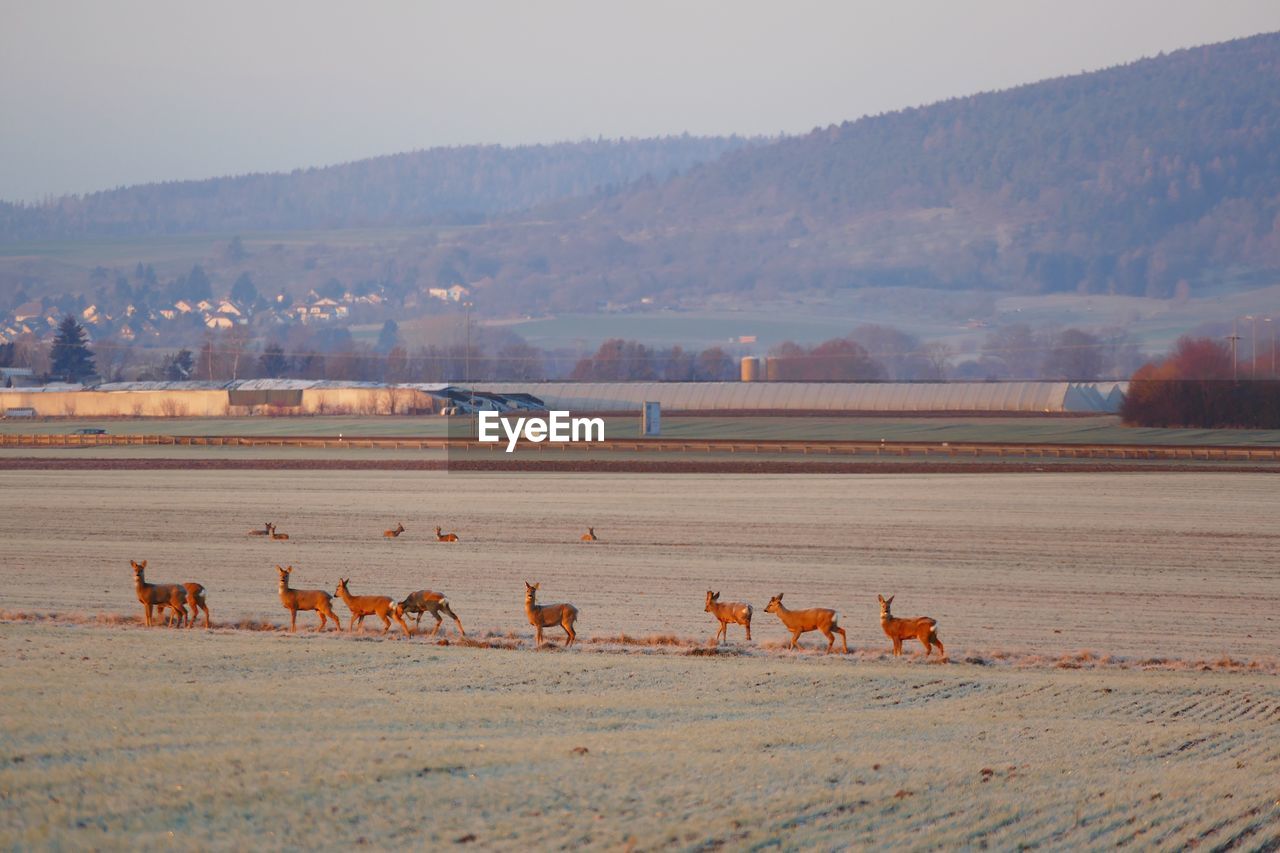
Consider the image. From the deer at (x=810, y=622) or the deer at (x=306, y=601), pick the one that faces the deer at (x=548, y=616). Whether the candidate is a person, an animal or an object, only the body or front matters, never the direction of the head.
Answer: the deer at (x=810, y=622)

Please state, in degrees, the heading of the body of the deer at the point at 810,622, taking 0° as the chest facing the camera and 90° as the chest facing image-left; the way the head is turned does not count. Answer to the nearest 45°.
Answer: approximately 90°

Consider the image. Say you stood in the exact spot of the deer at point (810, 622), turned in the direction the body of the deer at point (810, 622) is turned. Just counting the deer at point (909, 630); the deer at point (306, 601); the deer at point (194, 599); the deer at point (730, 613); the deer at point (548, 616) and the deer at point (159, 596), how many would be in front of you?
5

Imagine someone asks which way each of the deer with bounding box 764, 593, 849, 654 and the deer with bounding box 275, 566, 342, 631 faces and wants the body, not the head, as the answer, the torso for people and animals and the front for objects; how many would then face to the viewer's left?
2

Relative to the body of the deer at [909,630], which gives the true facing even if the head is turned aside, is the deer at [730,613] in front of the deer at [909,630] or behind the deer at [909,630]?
in front

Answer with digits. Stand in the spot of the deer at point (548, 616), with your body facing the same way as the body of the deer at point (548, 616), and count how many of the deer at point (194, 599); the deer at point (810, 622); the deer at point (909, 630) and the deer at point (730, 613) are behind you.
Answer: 3

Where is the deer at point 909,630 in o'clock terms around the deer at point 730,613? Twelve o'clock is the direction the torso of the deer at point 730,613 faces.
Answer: the deer at point 909,630 is roughly at 7 o'clock from the deer at point 730,613.

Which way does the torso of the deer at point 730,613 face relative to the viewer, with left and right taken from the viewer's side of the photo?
facing to the left of the viewer

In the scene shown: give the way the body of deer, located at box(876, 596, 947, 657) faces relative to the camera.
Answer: to the viewer's left

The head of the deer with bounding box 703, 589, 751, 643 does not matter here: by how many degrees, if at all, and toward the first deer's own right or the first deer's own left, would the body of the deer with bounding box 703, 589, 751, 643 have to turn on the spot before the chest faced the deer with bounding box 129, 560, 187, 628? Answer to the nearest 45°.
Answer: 0° — it already faces it

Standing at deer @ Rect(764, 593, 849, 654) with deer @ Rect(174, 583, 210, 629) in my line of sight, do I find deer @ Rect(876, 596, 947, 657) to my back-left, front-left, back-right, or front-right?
back-left

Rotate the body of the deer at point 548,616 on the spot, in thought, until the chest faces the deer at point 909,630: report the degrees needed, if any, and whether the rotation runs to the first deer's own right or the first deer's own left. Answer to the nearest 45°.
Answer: approximately 180°

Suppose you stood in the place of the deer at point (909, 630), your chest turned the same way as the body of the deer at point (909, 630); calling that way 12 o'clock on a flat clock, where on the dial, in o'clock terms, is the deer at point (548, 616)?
the deer at point (548, 616) is roughly at 12 o'clock from the deer at point (909, 630).

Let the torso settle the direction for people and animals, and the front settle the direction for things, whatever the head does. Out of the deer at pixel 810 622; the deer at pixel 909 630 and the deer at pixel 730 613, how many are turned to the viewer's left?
3

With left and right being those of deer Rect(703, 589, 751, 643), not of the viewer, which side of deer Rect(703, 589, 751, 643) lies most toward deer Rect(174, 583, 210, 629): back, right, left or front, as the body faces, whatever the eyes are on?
front

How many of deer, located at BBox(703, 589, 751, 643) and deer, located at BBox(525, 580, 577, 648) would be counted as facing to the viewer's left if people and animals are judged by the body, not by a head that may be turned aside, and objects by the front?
2

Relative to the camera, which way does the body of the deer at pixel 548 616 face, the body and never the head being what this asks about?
to the viewer's left

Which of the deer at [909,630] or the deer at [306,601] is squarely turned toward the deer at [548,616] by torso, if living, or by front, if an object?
the deer at [909,630]
